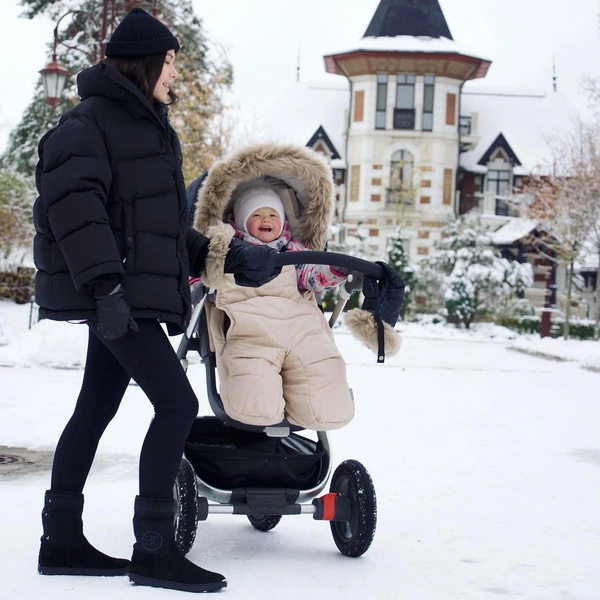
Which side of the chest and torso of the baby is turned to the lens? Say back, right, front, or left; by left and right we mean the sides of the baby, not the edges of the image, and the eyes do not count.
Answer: front

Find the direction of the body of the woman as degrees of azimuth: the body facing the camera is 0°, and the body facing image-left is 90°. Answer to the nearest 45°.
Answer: approximately 270°

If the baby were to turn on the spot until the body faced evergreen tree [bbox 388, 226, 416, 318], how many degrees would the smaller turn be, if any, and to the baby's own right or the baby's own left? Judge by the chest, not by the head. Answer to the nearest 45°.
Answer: approximately 180°

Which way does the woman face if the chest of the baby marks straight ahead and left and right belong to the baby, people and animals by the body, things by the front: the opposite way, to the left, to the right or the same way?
to the left

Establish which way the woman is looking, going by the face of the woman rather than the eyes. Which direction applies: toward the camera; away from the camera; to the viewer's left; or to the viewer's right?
to the viewer's right

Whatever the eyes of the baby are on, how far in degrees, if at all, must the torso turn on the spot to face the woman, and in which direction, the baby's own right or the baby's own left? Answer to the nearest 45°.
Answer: approximately 45° to the baby's own right

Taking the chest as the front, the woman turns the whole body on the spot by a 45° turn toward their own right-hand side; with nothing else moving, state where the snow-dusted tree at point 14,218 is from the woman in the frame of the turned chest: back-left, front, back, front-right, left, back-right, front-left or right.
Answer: back-left

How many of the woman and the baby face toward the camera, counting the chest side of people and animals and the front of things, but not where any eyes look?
1
